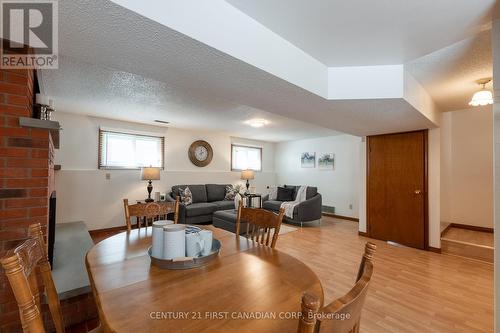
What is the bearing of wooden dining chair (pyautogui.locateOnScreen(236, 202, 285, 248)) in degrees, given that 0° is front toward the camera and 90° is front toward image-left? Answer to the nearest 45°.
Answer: approximately 45°

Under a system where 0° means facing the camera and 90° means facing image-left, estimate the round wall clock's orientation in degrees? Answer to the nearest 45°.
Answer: approximately 0°

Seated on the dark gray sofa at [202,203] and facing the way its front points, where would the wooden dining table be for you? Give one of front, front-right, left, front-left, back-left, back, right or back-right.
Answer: front-right

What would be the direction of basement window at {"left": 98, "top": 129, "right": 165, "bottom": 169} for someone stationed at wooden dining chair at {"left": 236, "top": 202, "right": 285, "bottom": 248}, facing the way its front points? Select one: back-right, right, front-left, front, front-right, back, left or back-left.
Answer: right

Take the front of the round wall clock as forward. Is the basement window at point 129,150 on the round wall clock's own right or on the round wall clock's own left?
on the round wall clock's own right

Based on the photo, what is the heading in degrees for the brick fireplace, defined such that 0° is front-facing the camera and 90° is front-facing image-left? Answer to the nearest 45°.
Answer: approximately 270°

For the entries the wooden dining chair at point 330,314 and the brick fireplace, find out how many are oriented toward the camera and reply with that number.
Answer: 0

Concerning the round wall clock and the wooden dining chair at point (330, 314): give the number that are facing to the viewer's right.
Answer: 0

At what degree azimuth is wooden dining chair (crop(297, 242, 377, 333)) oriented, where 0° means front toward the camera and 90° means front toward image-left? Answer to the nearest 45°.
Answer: approximately 135°

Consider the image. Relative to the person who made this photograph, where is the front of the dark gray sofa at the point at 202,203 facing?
facing the viewer and to the right of the viewer

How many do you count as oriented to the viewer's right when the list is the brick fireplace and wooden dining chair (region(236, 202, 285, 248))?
1

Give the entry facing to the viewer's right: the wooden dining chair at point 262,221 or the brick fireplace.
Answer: the brick fireplace
